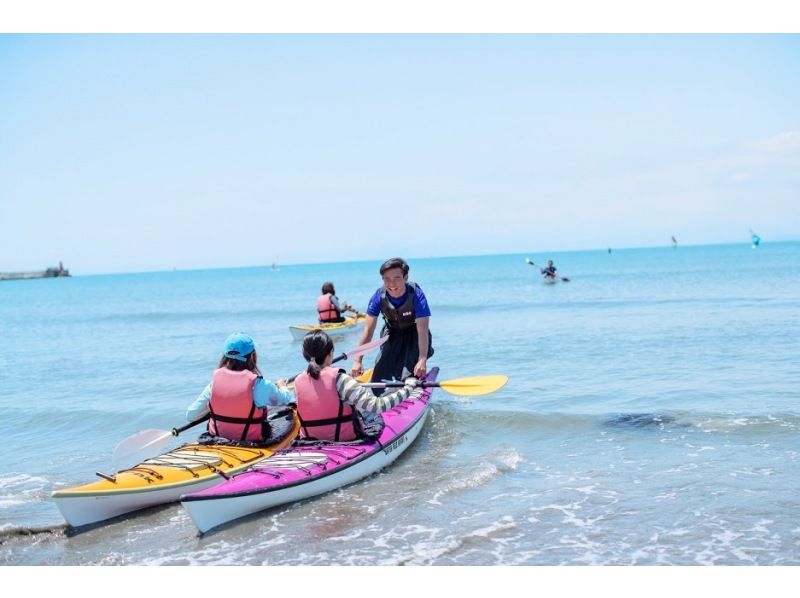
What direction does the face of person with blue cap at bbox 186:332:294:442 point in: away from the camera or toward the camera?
away from the camera

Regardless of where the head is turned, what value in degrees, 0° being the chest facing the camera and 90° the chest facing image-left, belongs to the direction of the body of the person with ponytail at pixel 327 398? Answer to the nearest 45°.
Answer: approximately 225°

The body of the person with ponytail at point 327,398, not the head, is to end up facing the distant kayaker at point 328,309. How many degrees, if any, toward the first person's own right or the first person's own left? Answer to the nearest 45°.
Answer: approximately 45° to the first person's own left

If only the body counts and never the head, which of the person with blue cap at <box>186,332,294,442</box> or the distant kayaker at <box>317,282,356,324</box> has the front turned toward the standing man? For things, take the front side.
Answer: the person with blue cap

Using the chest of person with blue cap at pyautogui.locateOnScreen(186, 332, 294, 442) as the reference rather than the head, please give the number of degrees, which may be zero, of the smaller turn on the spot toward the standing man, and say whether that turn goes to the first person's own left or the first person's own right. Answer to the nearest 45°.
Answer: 0° — they already face them

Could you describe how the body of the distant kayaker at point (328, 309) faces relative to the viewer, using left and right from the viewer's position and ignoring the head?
facing away from the viewer and to the right of the viewer

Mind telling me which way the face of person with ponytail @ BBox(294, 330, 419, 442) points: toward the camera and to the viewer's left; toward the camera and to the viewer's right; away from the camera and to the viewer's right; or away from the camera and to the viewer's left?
away from the camera and to the viewer's right

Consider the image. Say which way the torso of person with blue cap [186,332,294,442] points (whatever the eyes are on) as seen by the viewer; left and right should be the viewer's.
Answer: facing away from the viewer and to the right of the viewer
